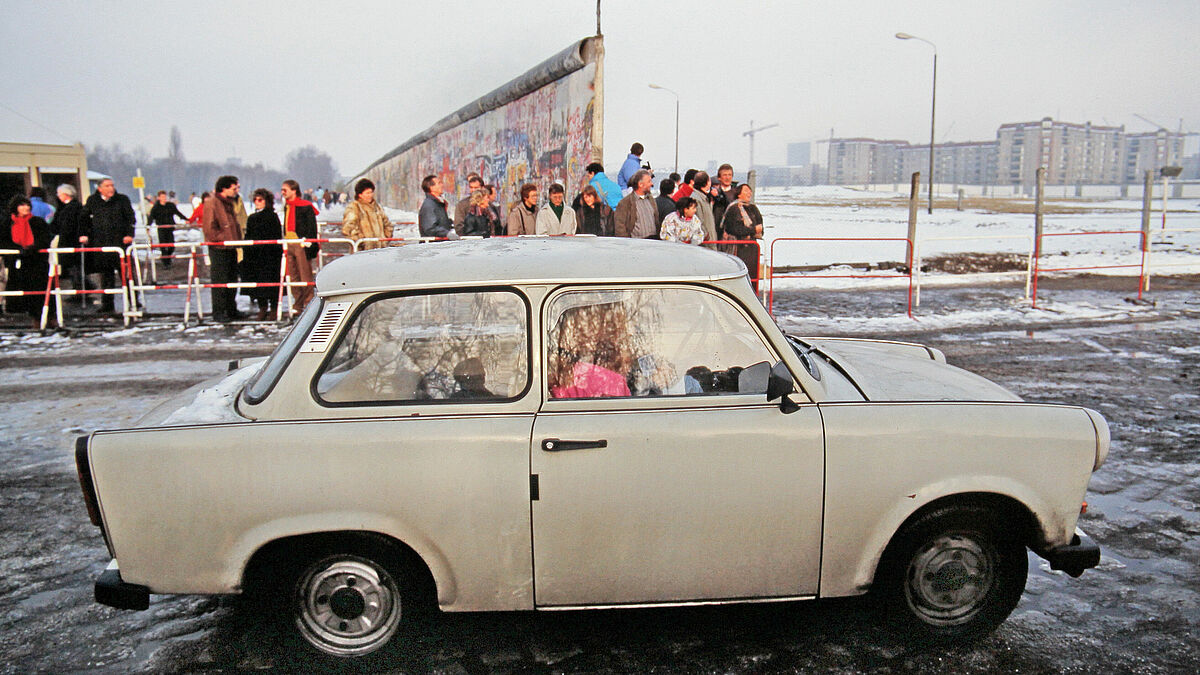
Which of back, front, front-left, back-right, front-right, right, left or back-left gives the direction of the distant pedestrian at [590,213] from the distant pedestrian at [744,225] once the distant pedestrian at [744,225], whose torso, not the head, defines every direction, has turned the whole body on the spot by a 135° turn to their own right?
front

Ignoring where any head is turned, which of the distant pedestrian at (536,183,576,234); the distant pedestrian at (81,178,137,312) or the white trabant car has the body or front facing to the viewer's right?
the white trabant car

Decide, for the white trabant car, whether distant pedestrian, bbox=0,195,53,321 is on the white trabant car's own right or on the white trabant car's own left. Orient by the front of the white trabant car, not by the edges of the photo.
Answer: on the white trabant car's own left

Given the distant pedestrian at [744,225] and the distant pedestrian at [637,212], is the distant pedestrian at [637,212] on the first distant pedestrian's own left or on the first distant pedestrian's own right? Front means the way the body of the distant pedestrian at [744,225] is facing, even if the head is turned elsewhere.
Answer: on the first distant pedestrian's own right

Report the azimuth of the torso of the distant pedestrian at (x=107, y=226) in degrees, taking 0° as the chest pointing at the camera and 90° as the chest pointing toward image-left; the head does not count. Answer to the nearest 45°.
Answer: approximately 0°

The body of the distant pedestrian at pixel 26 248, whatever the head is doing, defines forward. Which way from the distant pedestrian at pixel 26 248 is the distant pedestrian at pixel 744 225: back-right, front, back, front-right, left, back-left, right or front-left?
front-left

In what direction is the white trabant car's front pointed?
to the viewer's right

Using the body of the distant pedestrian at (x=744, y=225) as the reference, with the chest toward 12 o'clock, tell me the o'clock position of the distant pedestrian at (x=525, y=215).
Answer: the distant pedestrian at (x=525, y=215) is roughly at 4 o'clock from the distant pedestrian at (x=744, y=225).

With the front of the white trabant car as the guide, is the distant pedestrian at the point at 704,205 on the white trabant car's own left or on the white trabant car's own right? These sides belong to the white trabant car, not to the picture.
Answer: on the white trabant car's own left

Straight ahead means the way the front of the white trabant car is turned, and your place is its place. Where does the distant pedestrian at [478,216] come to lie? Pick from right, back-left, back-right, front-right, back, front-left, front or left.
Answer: left

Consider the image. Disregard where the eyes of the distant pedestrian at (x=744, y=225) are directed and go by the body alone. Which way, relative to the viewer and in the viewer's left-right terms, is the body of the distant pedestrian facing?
facing the viewer and to the right of the viewer
